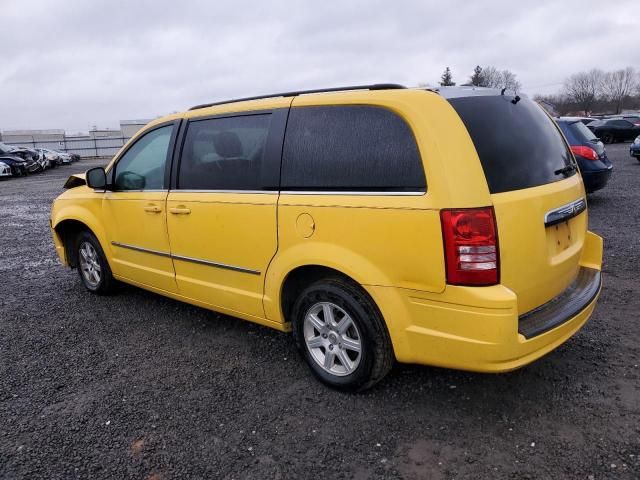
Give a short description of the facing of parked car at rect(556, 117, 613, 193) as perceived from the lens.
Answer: facing away from the viewer and to the left of the viewer

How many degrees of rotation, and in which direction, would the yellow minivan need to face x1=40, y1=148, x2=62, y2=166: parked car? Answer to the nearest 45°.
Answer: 0° — it already faces it

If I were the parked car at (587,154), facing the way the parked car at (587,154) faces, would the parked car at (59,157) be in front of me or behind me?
in front

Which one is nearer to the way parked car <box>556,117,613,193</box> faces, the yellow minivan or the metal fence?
the metal fence

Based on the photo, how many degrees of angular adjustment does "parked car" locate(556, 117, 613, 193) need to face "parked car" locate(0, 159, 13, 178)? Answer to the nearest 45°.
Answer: approximately 45° to its left

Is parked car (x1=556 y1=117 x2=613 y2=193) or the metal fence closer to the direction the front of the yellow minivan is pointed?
the metal fence

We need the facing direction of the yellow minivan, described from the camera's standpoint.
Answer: facing away from the viewer and to the left of the viewer

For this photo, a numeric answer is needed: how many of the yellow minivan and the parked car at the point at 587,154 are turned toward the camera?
0

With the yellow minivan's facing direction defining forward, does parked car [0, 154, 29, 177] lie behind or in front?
in front

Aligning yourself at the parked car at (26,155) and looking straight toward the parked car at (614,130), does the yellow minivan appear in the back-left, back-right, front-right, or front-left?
front-right
